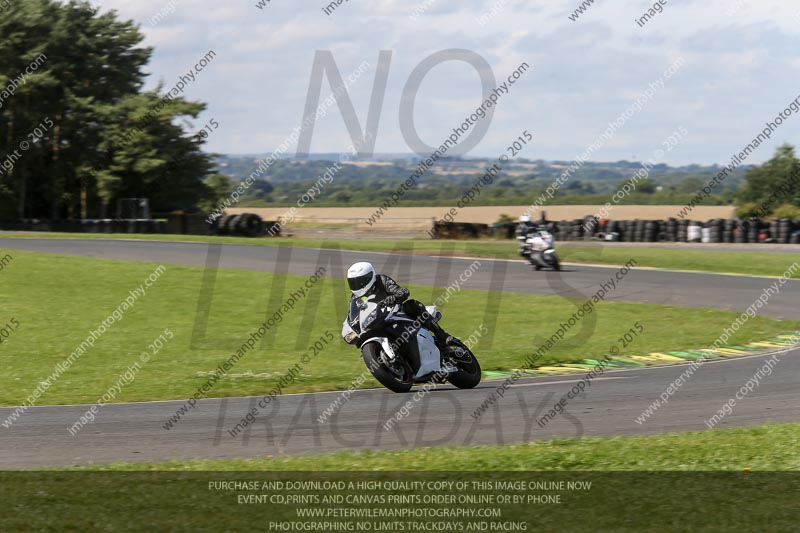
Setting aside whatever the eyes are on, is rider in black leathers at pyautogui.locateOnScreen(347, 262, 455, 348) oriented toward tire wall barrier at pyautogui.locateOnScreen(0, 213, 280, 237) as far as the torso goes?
no

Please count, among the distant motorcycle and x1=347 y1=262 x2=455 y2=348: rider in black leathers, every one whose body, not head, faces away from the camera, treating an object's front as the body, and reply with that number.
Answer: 0

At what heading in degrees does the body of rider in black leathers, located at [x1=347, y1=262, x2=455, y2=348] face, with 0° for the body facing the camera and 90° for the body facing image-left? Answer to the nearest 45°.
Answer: approximately 45°

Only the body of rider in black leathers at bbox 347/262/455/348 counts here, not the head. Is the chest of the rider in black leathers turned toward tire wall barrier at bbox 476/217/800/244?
no

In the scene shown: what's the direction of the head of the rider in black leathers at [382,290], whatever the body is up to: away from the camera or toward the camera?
toward the camera

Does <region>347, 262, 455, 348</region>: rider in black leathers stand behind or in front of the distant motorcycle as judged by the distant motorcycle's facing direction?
in front

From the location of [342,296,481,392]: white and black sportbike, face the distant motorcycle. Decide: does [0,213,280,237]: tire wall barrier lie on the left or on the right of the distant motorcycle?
left

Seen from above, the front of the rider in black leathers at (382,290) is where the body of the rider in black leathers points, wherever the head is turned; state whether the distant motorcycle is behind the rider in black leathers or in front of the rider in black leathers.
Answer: behind

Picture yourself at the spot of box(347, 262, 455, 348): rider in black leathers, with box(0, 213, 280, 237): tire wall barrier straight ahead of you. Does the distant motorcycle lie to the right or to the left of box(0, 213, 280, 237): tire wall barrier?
right

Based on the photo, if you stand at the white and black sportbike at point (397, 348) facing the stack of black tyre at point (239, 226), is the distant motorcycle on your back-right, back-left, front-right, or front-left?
front-right

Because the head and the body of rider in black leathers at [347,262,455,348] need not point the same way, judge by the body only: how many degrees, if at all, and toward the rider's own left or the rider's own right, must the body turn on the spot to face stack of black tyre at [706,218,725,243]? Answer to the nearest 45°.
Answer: approximately 180°

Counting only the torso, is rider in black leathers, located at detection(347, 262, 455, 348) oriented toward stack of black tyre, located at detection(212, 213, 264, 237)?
no

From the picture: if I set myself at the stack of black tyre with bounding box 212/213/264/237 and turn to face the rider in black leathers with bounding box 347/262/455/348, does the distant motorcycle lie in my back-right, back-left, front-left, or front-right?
front-left
